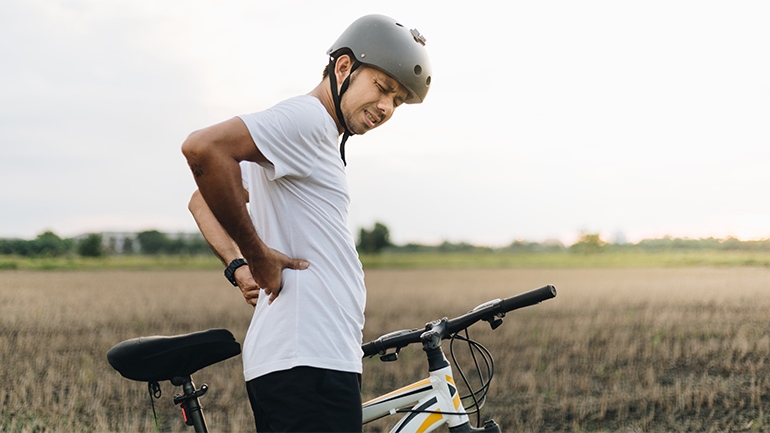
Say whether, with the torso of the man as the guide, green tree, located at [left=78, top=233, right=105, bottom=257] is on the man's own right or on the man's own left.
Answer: on the man's own left

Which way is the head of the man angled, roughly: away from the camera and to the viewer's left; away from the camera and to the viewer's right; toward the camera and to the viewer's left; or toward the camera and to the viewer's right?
toward the camera and to the viewer's right

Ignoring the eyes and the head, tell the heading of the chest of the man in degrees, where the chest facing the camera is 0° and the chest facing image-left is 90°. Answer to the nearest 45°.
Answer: approximately 270°
